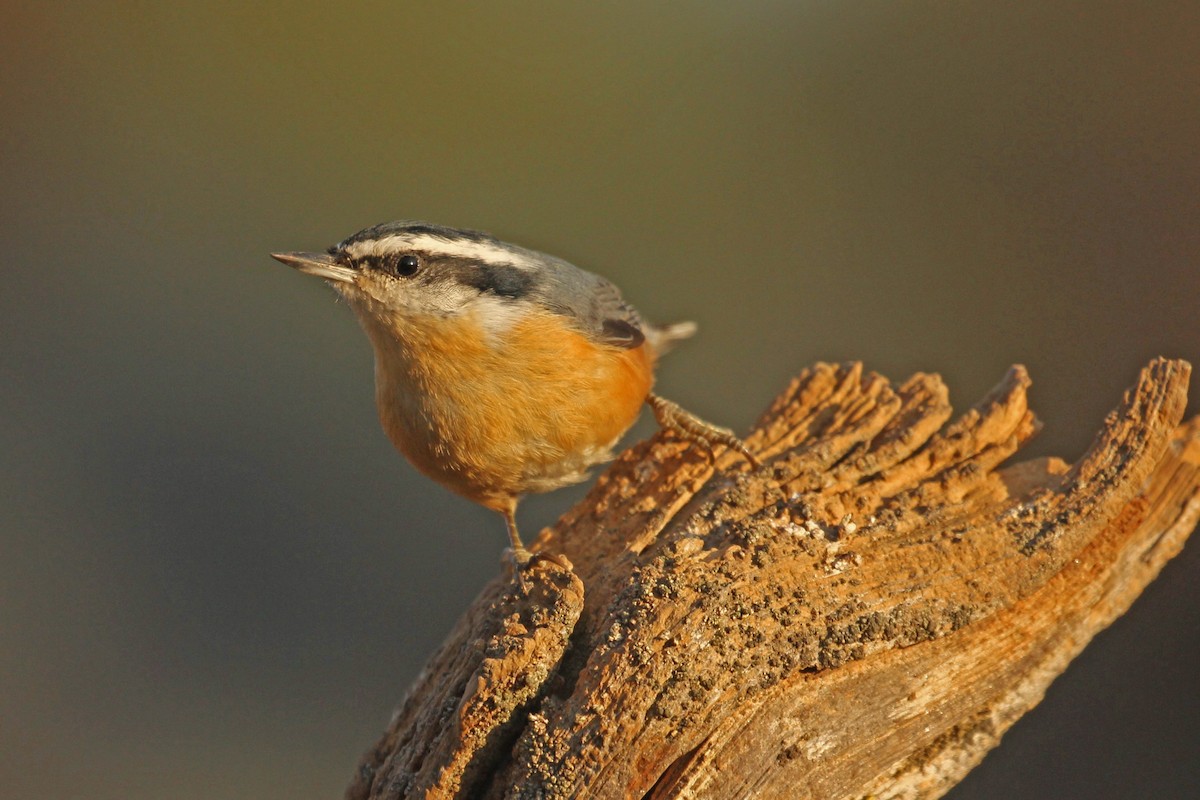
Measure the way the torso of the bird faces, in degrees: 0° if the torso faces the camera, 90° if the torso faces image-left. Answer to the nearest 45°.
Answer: approximately 45°
